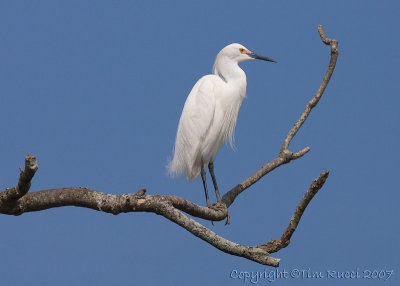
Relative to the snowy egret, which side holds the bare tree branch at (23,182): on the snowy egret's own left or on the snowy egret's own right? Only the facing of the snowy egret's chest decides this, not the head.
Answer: on the snowy egret's own right

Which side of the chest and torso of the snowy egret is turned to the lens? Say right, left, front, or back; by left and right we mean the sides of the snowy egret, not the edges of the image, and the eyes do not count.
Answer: right
